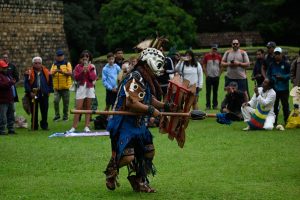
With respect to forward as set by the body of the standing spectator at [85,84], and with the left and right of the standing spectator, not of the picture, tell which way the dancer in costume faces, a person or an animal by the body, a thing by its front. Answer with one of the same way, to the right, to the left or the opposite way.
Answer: to the left

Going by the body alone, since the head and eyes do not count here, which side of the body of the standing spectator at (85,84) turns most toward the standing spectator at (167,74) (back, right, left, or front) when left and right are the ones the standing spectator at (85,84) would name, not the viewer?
left

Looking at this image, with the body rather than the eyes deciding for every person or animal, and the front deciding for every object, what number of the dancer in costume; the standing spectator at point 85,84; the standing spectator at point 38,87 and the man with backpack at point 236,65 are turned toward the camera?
3

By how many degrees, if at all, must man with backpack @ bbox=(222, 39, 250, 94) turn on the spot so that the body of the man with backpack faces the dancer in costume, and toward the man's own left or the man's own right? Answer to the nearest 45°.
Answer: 0° — they already face them

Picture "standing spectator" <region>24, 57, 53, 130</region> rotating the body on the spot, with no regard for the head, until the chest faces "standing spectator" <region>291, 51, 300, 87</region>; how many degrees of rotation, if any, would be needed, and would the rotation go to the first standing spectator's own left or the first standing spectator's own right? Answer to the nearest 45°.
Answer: approximately 90° to the first standing spectator's own left

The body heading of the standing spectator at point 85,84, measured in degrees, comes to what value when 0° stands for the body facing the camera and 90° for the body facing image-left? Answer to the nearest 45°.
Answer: approximately 0°

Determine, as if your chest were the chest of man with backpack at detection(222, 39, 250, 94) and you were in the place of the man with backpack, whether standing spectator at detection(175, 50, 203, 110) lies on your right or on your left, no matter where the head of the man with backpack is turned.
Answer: on your right

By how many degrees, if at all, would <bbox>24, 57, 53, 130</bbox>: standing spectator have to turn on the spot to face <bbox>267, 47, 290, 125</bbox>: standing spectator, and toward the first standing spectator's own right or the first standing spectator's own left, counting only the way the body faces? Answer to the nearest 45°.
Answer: approximately 90° to the first standing spectator's own left

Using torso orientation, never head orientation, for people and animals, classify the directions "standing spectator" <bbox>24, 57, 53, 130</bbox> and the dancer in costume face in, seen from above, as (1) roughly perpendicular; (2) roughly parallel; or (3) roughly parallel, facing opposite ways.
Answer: roughly perpendicular

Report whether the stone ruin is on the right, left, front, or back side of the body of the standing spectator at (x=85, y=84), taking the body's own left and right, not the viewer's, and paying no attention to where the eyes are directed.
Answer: back
